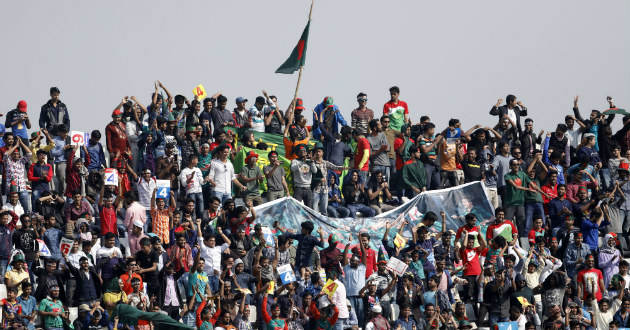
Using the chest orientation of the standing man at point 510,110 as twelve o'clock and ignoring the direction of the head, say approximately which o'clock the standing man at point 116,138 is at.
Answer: the standing man at point 116,138 is roughly at 2 o'clock from the standing man at point 510,110.

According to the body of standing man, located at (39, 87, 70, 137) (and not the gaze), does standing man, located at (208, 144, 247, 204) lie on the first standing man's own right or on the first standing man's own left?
on the first standing man's own left

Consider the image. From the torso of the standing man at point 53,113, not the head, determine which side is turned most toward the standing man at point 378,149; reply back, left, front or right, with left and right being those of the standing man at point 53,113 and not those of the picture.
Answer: left

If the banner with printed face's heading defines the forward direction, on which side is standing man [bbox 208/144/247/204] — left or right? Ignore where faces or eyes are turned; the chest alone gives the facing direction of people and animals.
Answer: on its right

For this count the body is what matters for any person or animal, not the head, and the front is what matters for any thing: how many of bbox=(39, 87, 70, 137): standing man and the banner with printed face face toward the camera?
2

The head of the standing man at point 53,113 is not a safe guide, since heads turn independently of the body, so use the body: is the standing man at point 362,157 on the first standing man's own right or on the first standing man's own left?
on the first standing man's own left

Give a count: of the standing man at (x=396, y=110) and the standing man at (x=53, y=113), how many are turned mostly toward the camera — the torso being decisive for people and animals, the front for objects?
2
